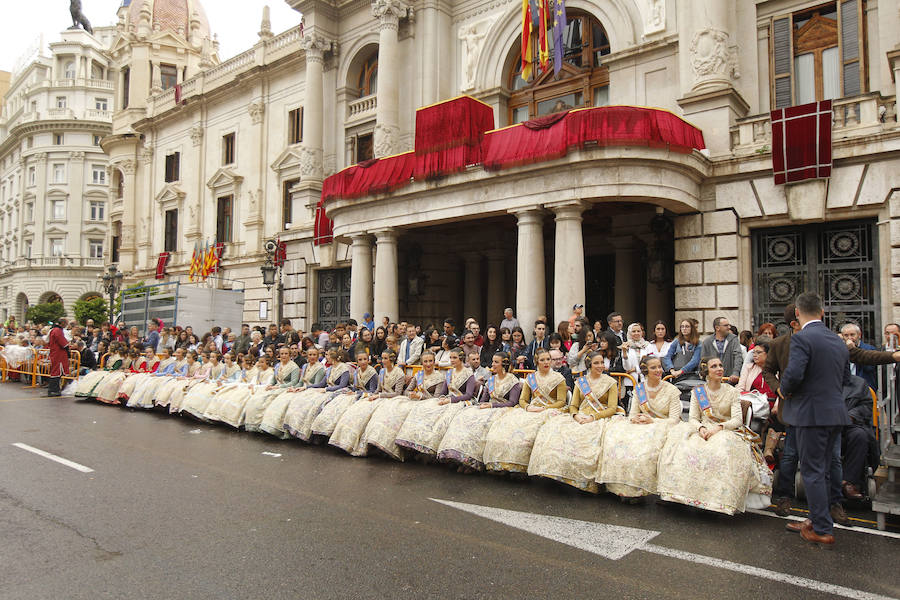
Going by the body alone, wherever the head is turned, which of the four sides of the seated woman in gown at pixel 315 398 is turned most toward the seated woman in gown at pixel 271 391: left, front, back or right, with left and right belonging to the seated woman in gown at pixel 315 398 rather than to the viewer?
right

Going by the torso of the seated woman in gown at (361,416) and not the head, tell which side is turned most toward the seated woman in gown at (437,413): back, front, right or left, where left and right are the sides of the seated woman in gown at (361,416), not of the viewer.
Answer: left

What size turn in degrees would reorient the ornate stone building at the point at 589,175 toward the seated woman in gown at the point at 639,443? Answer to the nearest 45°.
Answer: approximately 45° to its left

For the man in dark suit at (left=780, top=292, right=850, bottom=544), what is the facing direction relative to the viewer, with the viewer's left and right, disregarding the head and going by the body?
facing away from the viewer and to the left of the viewer

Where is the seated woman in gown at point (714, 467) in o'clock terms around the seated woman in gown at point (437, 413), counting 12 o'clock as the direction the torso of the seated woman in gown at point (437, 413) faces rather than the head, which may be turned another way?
the seated woman in gown at point (714, 467) is roughly at 9 o'clock from the seated woman in gown at point (437, 413).

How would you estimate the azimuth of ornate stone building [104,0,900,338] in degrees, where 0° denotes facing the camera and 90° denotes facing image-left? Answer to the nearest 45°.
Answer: approximately 45°

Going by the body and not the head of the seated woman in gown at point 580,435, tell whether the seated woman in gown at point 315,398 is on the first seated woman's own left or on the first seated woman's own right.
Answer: on the first seated woman's own right

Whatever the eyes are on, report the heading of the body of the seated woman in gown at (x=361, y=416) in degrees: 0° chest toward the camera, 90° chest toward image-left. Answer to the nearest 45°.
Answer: approximately 45°

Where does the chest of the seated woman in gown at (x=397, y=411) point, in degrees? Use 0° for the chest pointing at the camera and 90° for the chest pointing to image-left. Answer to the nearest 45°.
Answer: approximately 45°
